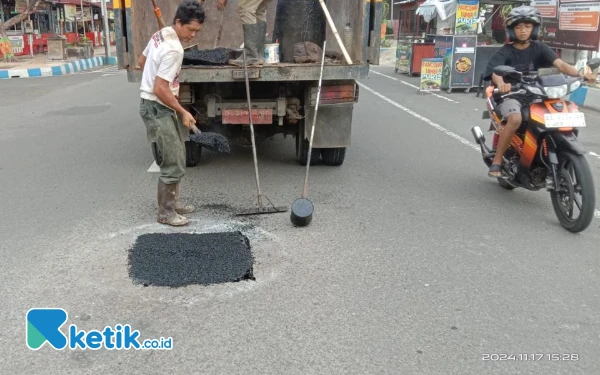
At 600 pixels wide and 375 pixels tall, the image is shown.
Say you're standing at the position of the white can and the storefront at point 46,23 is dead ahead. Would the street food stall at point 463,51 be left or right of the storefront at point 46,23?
right

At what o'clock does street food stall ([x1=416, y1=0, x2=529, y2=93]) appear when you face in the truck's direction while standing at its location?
The street food stall is roughly at 1 o'clock from the truck.

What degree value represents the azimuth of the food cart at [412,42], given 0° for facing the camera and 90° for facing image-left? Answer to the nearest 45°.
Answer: approximately 45°

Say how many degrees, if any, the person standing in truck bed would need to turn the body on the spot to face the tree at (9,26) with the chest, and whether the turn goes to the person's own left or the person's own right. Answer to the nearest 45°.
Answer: approximately 45° to the person's own right

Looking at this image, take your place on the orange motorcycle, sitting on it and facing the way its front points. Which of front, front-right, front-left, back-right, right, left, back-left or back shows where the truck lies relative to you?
back-right

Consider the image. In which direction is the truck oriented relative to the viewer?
away from the camera

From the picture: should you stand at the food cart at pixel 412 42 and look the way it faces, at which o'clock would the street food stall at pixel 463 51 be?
the street food stall at pixel 463 51 is roughly at 10 o'clock from the food cart at pixel 412 42.
